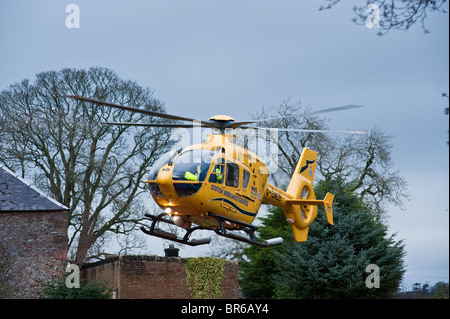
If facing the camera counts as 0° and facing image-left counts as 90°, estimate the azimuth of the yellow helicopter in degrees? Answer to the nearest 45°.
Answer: approximately 45°

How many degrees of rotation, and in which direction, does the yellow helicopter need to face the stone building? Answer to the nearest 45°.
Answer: approximately 90° to its right
